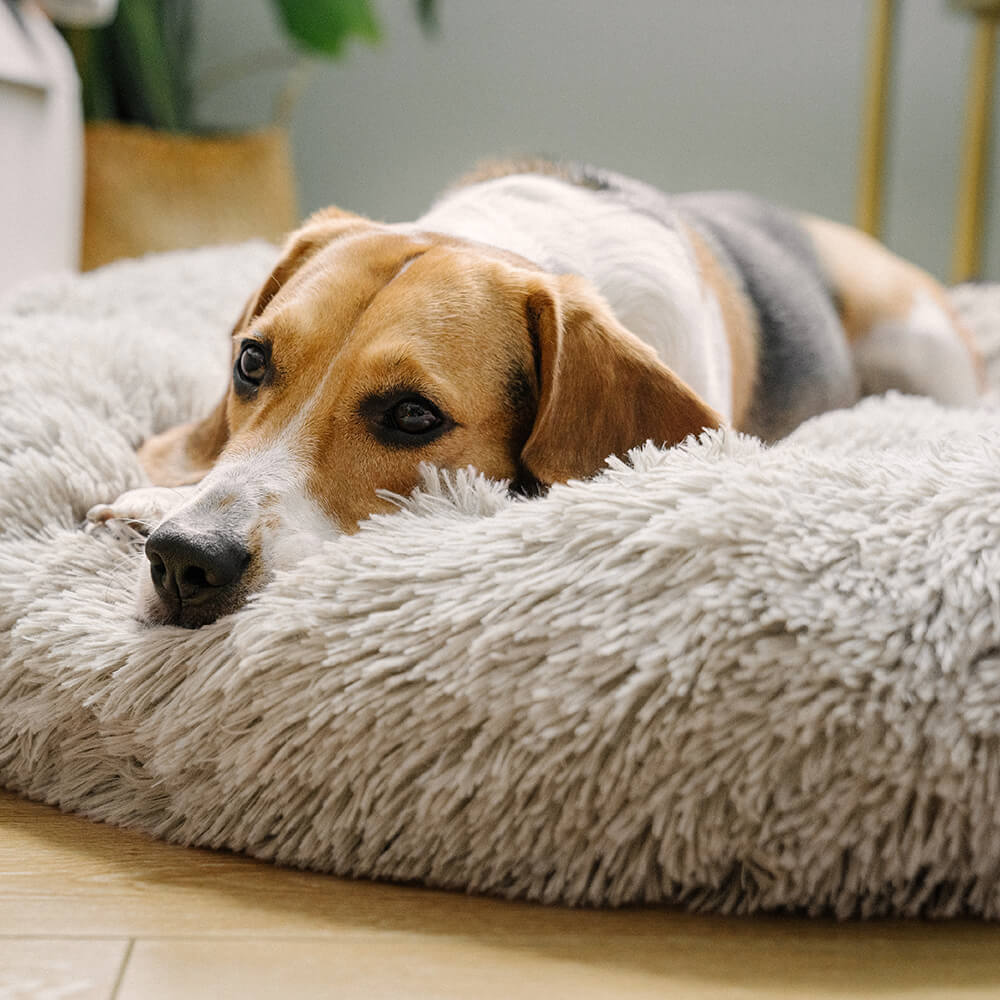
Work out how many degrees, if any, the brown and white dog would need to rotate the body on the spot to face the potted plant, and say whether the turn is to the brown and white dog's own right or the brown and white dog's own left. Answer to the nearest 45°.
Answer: approximately 135° to the brown and white dog's own right

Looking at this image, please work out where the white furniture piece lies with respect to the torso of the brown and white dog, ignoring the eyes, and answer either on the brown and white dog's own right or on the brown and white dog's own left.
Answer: on the brown and white dog's own right

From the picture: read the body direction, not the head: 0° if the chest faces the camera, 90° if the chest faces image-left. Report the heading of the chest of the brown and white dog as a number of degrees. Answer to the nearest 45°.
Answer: approximately 45°
